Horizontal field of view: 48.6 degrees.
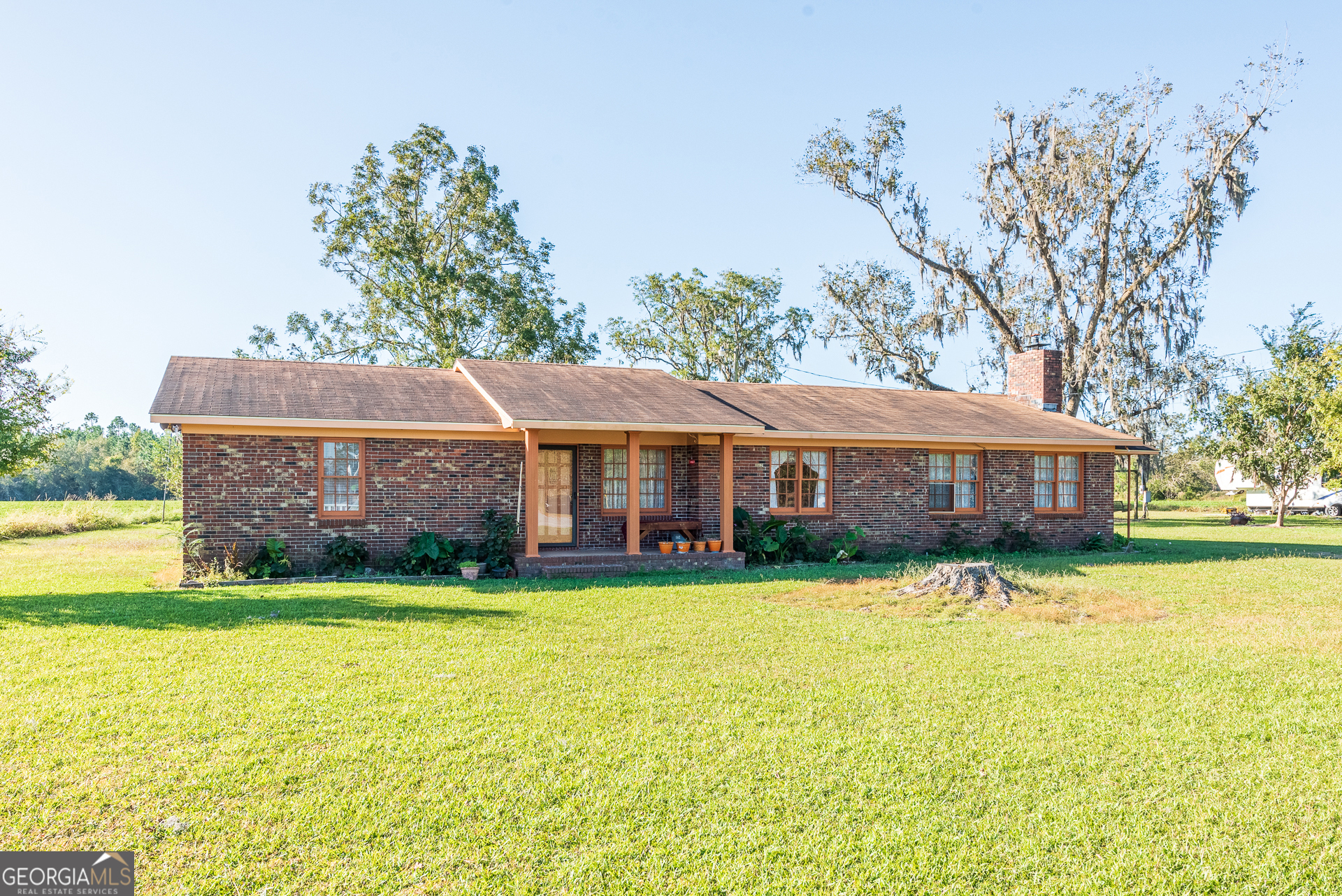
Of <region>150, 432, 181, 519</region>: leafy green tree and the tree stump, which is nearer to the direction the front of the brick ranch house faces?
the tree stump

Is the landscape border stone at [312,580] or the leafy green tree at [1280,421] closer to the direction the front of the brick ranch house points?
the landscape border stone

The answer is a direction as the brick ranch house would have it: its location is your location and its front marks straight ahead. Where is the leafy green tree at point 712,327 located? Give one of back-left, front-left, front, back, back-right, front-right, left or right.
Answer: back

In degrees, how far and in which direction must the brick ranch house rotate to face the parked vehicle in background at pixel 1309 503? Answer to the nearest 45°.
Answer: approximately 135° to its left

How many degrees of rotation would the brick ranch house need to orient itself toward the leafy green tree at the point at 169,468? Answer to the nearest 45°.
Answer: approximately 135° to its right

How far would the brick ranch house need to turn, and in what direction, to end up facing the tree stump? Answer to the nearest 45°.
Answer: approximately 45° to its left

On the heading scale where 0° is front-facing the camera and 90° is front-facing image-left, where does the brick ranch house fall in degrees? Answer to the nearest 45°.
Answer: approximately 0°
